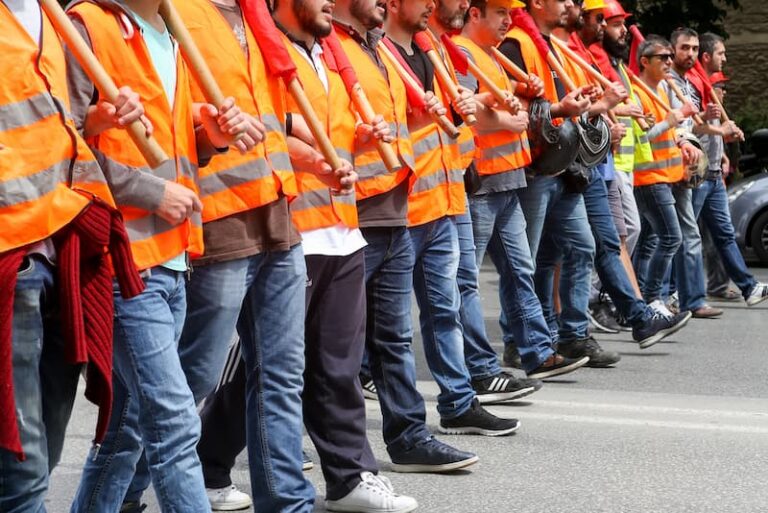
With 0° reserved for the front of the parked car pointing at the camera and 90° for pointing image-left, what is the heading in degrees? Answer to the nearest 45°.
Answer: approximately 90°
